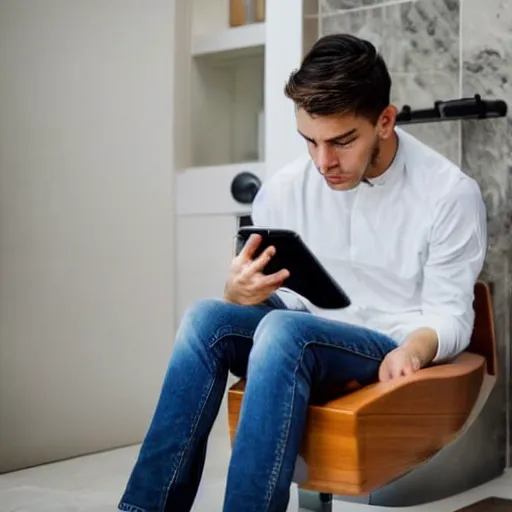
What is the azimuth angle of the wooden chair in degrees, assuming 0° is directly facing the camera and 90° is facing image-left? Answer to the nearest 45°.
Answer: approximately 45°

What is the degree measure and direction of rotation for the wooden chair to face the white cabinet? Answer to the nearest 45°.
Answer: approximately 135° to its right

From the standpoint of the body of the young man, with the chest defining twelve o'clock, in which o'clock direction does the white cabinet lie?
The white cabinet is roughly at 4 o'clock from the young man.

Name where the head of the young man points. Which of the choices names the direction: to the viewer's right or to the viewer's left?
to the viewer's left

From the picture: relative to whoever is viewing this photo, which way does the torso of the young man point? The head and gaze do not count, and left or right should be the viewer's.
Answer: facing the viewer and to the left of the viewer
